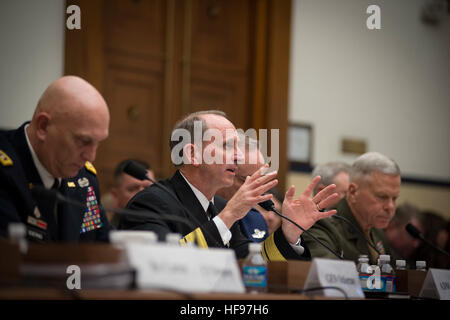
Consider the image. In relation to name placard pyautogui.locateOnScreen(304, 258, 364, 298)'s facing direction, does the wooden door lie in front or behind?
behind

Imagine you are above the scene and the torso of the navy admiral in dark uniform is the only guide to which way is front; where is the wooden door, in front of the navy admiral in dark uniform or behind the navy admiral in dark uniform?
behind

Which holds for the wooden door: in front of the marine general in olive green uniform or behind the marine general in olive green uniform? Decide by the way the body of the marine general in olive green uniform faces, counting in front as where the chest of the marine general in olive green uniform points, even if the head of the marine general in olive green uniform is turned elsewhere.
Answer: behind

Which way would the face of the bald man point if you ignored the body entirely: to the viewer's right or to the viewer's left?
to the viewer's right

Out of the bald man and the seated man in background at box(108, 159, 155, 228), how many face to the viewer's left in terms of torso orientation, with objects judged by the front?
0

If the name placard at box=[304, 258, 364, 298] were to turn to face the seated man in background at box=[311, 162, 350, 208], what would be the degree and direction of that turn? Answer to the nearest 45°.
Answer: approximately 135° to its left
